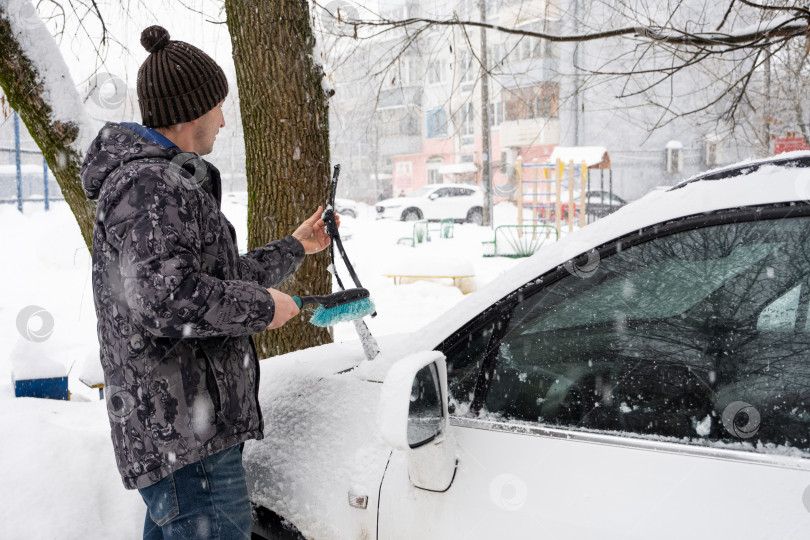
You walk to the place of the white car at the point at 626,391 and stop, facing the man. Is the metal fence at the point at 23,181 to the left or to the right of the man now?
right

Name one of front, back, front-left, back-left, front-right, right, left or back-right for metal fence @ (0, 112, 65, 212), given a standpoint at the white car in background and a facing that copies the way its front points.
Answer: front-left

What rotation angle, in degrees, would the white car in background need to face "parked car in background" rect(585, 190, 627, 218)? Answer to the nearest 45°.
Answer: approximately 135° to its left

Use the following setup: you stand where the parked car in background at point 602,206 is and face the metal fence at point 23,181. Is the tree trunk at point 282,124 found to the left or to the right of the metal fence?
left

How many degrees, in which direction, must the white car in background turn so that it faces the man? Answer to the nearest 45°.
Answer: approximately 90° to its left

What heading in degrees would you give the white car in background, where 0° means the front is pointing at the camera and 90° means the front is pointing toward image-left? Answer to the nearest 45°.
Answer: approximately 90°

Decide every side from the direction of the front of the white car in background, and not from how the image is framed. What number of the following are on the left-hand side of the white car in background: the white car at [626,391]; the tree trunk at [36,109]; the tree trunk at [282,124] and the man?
4

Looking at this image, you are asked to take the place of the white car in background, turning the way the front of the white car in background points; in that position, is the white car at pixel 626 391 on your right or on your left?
on your left

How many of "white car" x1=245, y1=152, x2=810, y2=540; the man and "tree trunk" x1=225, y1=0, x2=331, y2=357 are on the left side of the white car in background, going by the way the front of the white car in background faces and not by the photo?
3

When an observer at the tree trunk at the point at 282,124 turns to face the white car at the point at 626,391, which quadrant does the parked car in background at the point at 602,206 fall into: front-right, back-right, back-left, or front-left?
back-left

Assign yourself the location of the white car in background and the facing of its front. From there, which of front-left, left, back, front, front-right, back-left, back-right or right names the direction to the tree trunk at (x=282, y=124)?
left
